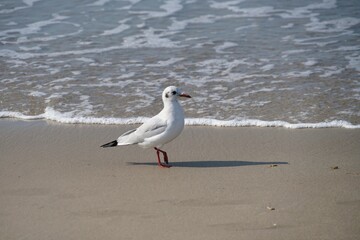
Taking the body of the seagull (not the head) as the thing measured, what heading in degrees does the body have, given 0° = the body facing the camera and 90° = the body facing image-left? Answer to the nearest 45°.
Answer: approximately 270°
